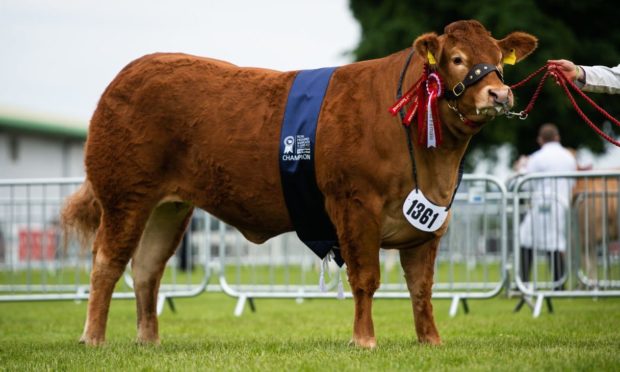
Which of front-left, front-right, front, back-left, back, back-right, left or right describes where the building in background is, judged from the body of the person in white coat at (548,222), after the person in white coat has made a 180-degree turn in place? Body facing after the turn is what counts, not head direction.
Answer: back-right

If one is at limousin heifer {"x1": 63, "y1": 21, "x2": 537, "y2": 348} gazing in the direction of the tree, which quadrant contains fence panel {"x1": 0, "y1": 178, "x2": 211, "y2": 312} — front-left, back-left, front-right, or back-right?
front-left

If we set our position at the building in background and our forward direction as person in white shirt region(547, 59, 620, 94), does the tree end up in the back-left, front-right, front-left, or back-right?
front-left

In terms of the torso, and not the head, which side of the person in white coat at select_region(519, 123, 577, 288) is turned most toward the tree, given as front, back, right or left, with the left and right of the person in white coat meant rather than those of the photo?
front

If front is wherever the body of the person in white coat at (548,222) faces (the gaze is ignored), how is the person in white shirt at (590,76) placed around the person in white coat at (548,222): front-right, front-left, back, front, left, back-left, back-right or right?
back

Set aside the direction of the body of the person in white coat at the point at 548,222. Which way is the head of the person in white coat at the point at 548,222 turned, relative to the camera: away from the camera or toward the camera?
away from the camera

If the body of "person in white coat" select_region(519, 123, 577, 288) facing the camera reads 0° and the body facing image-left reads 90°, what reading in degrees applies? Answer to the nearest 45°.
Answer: approximately 180°

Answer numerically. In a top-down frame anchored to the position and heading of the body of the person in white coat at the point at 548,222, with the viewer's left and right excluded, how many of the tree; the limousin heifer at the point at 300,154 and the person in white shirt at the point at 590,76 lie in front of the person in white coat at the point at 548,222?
1

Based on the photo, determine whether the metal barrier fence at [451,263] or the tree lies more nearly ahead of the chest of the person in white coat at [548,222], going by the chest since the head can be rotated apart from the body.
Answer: the tree

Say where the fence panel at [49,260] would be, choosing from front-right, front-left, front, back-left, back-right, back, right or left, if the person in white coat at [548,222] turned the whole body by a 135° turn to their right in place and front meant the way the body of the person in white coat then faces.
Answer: back-right
